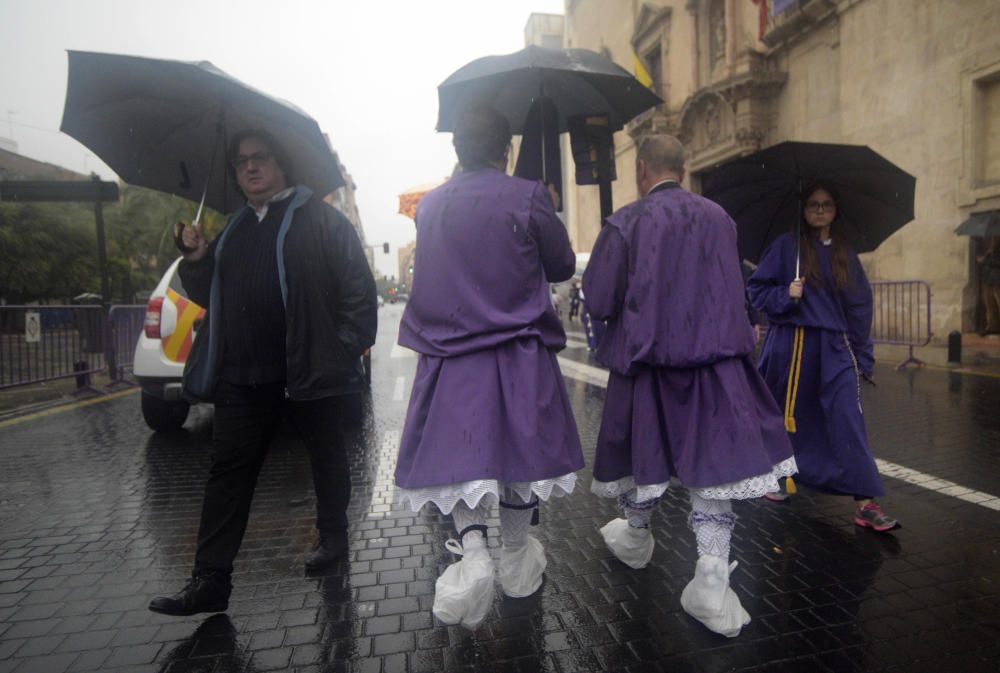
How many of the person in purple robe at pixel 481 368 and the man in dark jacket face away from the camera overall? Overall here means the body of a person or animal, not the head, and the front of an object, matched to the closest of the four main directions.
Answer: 1

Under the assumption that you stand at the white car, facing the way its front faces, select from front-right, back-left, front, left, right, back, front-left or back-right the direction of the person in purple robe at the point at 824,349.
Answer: back-right

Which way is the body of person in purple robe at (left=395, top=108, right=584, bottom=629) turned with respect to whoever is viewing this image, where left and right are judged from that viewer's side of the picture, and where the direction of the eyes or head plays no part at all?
facing away from the viewer

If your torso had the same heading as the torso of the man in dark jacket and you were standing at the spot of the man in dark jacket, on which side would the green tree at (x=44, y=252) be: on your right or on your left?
on your right

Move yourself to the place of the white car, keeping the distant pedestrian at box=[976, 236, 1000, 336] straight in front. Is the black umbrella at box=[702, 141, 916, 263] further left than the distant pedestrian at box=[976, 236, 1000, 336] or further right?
right

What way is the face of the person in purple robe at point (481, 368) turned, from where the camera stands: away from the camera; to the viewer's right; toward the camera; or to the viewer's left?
away from the camera

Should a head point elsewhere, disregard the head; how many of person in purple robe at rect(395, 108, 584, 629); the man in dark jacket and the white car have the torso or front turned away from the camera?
2

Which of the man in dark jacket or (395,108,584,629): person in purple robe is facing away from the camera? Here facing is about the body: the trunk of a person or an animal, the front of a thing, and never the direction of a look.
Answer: the person in purple robe

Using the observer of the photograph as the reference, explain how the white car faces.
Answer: facing away from the viewer

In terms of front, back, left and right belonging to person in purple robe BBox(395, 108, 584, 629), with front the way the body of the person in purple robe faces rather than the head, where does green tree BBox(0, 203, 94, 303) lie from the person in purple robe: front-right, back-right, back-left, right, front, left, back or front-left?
front-left

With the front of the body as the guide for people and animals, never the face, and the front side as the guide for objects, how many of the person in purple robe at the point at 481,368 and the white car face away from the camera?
2

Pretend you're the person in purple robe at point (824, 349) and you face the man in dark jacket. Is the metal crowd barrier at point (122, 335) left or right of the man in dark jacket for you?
right

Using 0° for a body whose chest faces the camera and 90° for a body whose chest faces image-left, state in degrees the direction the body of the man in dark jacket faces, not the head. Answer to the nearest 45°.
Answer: approximately 45°

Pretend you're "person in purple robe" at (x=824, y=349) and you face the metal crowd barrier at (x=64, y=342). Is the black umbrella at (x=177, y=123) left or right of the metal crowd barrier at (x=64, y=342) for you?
left
